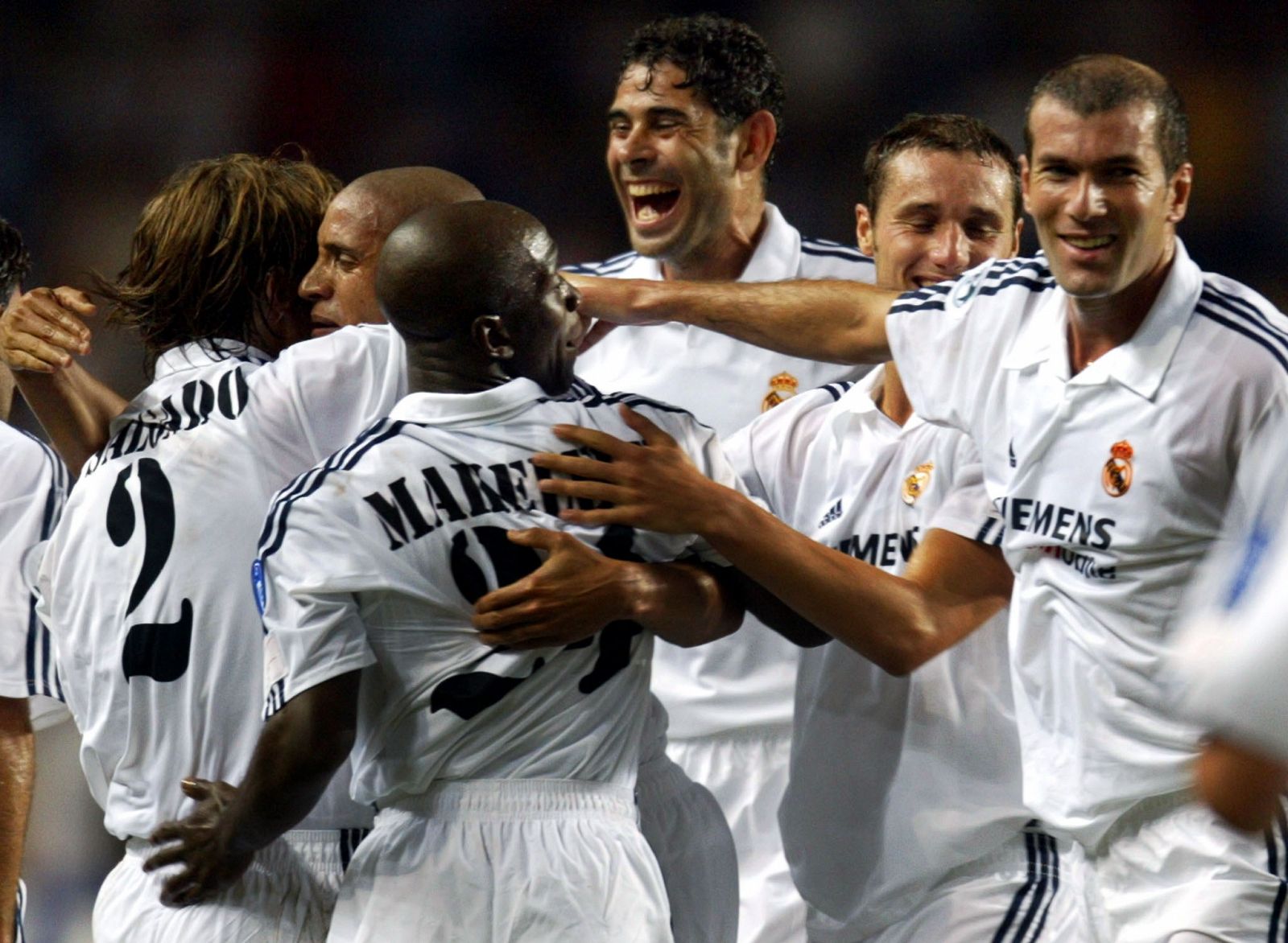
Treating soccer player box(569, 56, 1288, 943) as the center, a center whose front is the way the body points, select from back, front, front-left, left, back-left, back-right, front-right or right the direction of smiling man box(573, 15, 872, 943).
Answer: right

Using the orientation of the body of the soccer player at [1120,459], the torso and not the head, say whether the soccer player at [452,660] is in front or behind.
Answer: in front

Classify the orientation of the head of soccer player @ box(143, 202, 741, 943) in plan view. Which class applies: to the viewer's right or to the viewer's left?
to the viewer's right

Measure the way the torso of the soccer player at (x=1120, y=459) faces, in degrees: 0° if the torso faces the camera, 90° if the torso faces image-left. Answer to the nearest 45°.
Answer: approximately 45°

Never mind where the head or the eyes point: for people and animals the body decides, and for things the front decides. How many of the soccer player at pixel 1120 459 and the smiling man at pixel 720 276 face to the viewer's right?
0

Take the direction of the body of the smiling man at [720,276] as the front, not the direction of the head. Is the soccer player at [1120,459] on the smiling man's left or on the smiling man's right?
on the smiling man's left

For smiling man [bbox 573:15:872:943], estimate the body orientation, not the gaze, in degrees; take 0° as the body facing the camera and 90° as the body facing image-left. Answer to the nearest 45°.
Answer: approximately 45°
